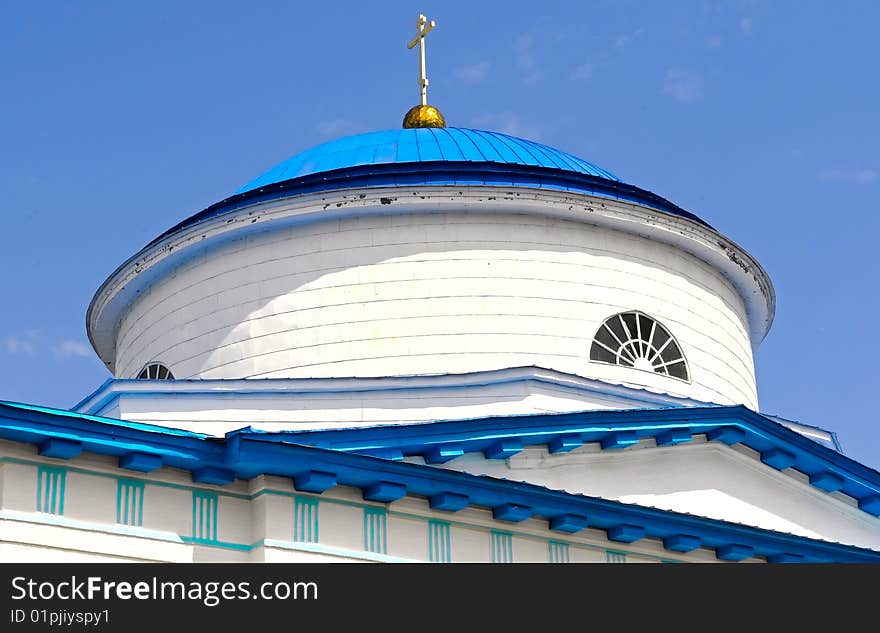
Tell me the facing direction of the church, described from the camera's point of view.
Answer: facing the viewer and to the right of the viewer
